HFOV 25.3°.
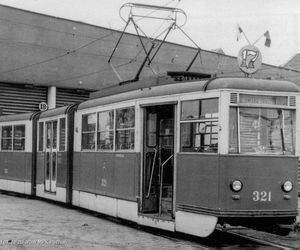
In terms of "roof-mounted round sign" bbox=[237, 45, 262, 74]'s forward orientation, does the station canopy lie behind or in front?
behind

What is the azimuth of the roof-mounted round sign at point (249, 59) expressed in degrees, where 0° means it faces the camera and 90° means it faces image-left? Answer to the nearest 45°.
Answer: approximately 0°

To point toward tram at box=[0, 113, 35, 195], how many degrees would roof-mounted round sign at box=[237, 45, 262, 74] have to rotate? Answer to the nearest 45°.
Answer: approximately 135° to its right

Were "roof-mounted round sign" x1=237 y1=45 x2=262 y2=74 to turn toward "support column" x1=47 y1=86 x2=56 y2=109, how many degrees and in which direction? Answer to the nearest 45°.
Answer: approximately 135° to its right

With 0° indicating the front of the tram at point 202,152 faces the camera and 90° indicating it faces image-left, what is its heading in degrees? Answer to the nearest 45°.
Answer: approximately 315°

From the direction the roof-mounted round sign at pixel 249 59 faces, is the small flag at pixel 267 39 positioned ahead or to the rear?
to the rear
